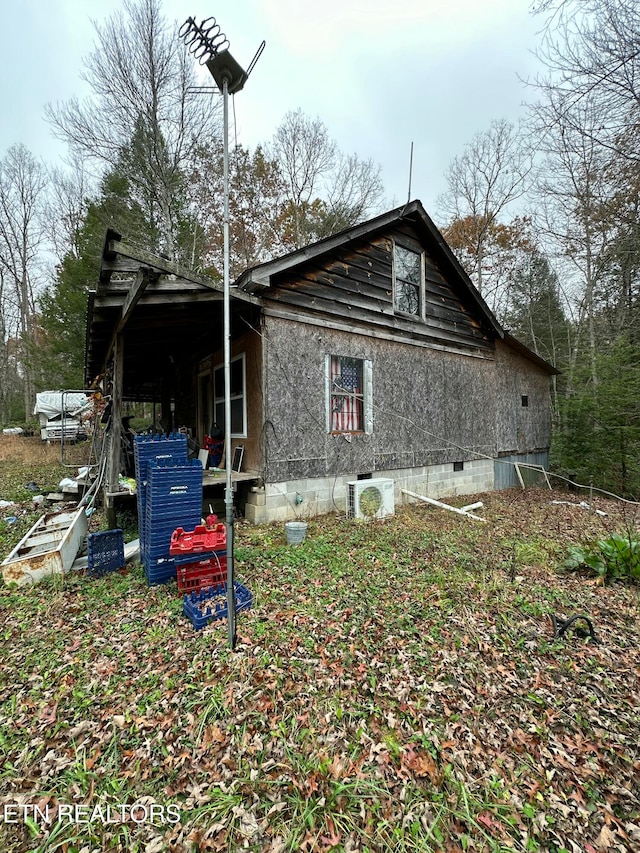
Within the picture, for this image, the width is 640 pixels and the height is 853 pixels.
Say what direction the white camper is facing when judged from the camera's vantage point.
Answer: facing the viewer

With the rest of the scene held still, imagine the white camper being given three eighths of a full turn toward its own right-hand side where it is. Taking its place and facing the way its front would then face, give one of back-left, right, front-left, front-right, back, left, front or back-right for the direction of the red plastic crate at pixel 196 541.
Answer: back-left

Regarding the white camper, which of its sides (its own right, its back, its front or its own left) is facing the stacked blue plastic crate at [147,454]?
front

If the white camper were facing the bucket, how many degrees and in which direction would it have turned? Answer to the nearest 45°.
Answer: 0° — it already faces it

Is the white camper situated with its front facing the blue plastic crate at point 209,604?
yes

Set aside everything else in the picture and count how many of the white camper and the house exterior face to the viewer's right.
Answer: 0

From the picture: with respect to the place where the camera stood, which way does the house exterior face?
facing the viewer and to the left of the viewer

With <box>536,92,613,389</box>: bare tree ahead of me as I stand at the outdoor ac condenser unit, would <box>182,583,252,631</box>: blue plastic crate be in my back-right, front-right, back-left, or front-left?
back-right

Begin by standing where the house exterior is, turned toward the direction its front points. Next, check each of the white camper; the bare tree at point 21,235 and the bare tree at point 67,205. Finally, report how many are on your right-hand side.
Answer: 3
